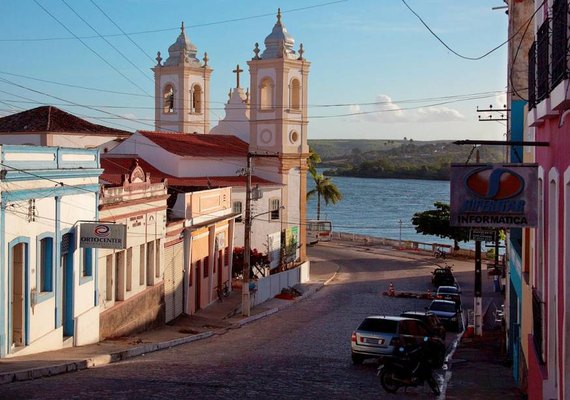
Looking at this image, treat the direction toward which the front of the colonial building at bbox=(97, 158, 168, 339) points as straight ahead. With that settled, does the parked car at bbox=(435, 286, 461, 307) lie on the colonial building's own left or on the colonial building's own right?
on the colonial building's own left

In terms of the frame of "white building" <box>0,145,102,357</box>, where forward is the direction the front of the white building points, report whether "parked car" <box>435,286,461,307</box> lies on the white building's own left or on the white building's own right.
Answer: on the white building's own left

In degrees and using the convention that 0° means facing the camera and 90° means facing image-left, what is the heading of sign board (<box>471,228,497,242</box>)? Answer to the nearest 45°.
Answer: approximately 0°

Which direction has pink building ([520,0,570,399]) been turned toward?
to the viewer's left

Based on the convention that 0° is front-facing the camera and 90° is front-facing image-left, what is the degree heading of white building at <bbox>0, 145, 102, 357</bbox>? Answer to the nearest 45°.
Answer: approximately 315°

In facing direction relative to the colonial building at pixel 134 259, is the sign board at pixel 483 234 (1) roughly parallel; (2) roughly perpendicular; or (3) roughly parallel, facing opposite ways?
roughly perpendicular
